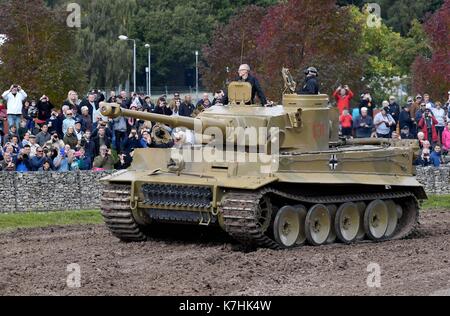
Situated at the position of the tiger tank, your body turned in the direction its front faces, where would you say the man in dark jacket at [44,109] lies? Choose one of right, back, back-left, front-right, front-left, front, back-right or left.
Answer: right

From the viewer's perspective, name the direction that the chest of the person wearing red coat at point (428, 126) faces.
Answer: toward the camera

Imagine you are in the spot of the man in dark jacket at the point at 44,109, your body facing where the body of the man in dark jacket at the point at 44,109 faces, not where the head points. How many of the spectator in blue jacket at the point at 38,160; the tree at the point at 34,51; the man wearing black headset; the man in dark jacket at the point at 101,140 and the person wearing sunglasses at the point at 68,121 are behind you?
1

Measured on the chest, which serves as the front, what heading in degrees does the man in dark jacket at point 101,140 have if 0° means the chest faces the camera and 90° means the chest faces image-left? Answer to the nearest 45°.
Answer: approximately 0°

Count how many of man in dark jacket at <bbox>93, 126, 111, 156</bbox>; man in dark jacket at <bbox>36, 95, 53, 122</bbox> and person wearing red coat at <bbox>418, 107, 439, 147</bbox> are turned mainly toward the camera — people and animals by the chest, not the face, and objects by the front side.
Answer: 3

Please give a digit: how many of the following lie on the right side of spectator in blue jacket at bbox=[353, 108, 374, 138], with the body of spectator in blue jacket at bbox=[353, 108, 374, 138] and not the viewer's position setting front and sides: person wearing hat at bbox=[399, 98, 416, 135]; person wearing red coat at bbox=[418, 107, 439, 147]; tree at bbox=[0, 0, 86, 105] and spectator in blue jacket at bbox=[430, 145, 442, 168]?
1

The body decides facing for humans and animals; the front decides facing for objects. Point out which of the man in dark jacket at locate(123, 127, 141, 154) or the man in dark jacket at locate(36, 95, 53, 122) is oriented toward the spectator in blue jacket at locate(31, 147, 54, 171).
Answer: the man in dark jacket at locate(36, 95, 53, 122)

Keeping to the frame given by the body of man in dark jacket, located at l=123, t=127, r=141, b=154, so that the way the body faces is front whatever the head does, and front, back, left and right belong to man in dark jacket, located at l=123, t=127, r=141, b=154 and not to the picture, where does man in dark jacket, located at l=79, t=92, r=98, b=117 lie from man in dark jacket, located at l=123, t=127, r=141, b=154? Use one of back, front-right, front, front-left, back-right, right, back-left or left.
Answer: back

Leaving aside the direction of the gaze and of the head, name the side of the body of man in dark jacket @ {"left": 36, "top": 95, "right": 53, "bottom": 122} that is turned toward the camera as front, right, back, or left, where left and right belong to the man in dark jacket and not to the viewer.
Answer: front

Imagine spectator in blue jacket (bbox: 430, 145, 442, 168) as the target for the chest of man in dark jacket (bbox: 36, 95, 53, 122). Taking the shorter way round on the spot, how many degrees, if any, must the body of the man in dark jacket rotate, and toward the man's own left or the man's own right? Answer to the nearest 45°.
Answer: approximately 90° to the man's own left

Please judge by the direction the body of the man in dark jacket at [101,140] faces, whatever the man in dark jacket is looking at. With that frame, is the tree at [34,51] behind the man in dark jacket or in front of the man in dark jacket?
behind

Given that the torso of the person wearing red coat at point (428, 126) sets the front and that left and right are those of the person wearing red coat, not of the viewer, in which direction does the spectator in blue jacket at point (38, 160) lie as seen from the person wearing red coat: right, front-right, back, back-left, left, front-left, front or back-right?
front-right
